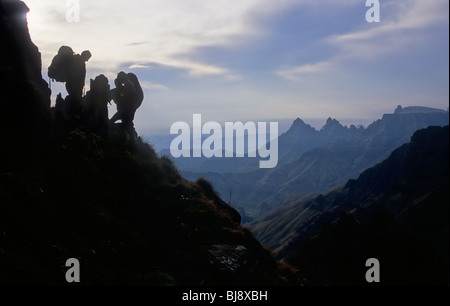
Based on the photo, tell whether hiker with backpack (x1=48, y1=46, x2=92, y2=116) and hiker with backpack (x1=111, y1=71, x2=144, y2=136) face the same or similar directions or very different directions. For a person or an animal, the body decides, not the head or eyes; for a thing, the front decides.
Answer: very different directions

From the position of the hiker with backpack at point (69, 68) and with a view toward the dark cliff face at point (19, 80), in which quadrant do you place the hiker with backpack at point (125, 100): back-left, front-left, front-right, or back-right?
back-left

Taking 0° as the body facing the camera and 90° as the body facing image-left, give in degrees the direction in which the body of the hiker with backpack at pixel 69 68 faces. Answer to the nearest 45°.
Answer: approximately 270°

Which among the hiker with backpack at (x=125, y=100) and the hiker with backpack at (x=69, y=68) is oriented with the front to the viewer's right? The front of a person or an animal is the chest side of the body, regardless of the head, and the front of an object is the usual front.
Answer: the hiker with backpack at (x=69, y=68)

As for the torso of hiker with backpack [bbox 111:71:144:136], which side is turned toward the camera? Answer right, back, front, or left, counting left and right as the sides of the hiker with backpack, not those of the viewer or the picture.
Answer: left

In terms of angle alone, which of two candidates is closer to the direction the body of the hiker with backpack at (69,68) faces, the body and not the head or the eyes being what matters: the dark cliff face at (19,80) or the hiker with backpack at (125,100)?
the hiker with backpack

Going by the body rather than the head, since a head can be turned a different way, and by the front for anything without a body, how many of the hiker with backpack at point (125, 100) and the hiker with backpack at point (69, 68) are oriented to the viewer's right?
1
